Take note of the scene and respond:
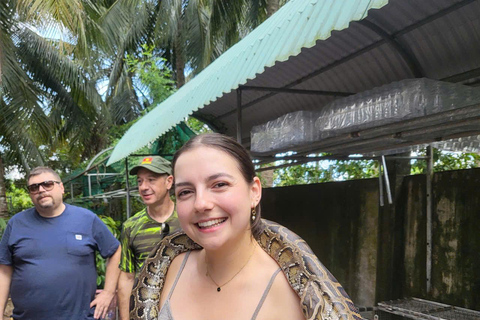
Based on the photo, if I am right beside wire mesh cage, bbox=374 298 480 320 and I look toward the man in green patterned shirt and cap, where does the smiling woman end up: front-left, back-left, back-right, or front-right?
front-left

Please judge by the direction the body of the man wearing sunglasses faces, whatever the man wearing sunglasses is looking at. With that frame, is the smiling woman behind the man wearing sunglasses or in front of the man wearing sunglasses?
in front

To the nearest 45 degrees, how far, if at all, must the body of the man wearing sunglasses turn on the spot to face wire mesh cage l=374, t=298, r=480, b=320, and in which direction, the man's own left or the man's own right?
approximately 90° to the man's own left

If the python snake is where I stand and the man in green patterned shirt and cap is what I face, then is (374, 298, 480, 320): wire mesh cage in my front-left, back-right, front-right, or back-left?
front-right

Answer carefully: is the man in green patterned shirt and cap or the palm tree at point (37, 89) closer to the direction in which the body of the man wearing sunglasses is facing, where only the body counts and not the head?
the man in green patterned shirt and cap

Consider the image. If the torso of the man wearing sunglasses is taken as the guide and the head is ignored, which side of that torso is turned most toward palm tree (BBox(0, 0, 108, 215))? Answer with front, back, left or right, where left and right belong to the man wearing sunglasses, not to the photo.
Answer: back

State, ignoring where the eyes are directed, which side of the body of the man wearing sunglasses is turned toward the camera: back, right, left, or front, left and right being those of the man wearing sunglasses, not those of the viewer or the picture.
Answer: front

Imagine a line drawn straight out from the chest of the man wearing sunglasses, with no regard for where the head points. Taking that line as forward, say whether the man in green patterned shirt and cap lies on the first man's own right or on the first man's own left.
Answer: on the first man's own left

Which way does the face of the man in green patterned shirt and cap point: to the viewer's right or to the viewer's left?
to the viewer's left

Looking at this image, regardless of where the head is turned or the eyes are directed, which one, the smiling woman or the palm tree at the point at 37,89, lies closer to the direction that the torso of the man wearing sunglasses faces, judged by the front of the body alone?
the smiling woman

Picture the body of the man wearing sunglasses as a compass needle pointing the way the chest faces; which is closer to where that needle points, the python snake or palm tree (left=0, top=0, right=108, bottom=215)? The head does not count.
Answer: the python snake

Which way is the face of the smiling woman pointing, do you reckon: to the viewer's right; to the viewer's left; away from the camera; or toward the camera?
toward the camera
